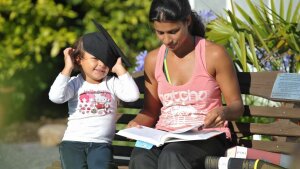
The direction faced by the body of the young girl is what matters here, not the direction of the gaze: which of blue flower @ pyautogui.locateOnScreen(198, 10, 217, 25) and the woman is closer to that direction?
the woman

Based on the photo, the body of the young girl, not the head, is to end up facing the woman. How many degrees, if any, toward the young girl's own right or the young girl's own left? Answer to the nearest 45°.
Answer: approximately 90° to the young girl's own left

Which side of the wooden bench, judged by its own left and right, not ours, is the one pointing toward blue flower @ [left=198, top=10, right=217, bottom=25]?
back

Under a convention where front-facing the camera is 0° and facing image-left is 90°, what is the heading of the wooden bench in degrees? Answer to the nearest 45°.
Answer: approximately 0°

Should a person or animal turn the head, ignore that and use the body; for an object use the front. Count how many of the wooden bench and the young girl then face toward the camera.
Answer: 2

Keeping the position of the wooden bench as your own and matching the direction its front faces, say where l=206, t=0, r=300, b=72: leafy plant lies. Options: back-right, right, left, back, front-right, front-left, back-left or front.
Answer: back

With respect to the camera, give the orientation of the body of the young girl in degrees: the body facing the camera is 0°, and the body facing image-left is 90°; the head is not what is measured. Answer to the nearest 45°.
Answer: approximately 0°

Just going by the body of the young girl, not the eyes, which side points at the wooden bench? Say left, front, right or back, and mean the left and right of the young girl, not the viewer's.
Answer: left
